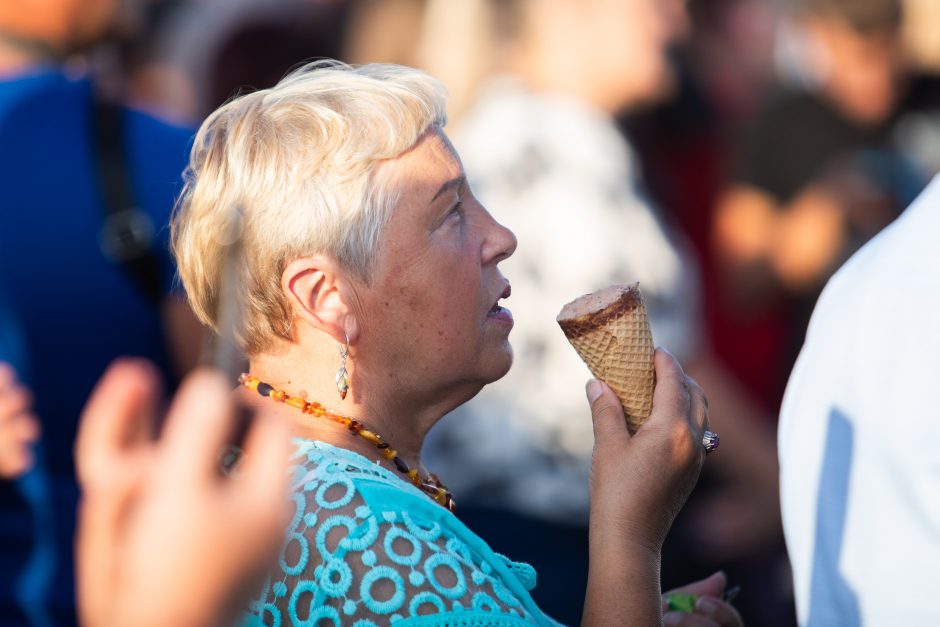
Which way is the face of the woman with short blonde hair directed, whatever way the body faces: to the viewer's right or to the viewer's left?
to the viewer's right

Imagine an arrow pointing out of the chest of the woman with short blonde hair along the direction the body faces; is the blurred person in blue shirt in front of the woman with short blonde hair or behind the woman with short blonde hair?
behind

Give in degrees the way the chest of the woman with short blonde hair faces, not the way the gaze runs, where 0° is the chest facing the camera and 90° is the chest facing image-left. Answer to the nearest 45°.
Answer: approximately 270°
